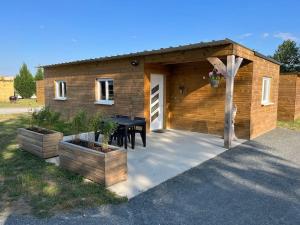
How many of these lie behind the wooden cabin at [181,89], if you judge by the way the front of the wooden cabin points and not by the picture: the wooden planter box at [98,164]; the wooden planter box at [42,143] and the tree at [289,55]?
1

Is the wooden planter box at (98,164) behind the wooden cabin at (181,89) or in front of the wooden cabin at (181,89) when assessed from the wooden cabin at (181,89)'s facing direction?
in front

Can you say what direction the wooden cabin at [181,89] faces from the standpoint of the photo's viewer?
facing the viewer and to the left of the viewer

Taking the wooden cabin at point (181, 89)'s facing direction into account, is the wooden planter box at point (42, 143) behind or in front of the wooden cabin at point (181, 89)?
in front

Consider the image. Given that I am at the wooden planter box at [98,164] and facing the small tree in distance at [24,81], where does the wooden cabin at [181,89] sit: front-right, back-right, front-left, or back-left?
front-right

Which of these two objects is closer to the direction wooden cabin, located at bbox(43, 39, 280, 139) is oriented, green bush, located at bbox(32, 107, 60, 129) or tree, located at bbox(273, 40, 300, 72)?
the green bush

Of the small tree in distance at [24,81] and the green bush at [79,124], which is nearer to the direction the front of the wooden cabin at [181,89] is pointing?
the green bush

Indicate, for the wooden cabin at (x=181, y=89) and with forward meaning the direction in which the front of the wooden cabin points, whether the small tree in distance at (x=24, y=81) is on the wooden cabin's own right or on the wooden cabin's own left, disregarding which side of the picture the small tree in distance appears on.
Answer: on the wooden cabin's own right

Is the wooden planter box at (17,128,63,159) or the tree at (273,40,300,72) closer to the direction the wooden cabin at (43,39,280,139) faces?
the wooden planter box

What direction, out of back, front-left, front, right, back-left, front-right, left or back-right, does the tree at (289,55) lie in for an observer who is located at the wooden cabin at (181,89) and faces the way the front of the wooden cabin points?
back

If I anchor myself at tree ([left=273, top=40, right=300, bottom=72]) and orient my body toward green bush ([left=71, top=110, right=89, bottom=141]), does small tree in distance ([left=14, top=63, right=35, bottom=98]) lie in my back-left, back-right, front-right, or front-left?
front-right

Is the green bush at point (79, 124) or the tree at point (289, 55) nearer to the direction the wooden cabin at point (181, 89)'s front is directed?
the green bush
